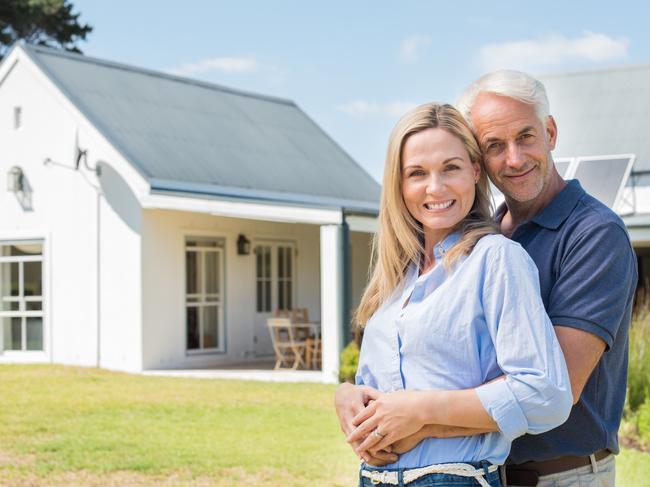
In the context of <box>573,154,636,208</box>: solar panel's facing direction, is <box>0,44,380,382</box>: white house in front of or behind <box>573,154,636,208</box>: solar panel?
in front

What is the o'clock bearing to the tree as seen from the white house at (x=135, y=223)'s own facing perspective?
The tree is roughly at 7 o'clock from the white house.

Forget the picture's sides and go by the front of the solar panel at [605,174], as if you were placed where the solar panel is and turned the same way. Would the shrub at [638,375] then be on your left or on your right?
on your left

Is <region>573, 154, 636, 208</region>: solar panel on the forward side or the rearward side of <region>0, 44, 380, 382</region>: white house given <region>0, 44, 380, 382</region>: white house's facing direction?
on the forward side

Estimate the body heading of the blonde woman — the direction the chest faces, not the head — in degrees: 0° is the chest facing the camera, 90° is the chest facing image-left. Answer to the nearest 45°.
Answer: approximately 45°

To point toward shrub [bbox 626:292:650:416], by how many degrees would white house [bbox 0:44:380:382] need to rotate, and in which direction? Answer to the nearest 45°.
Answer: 0° — it already faces it
